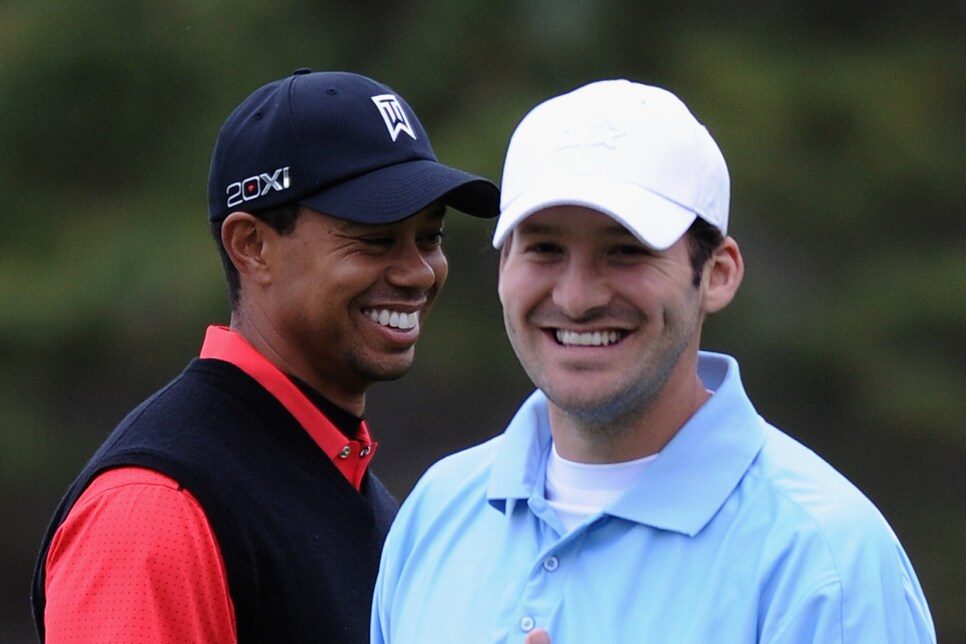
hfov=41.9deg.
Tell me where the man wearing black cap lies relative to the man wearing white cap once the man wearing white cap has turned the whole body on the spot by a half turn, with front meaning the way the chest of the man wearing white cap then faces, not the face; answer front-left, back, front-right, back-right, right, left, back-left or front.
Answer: left

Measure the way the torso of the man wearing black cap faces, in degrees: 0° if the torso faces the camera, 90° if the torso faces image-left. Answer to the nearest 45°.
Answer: approximately 315°

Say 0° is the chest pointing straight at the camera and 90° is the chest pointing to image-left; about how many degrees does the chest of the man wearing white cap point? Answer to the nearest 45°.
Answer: approximately 45°
